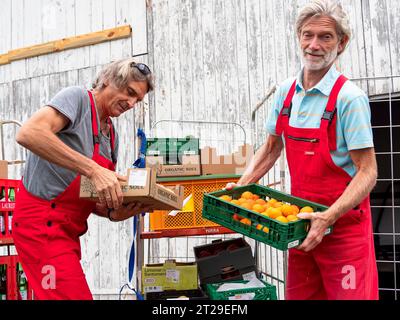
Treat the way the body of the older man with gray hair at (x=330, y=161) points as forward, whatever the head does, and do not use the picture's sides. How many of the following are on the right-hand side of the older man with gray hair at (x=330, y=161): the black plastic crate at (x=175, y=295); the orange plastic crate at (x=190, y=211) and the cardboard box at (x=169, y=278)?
3

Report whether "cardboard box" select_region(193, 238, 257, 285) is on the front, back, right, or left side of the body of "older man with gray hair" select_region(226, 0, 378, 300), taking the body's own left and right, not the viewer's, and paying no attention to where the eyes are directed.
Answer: right

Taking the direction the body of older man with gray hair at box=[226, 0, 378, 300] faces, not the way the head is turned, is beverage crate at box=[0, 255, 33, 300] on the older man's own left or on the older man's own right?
on the older man's own right

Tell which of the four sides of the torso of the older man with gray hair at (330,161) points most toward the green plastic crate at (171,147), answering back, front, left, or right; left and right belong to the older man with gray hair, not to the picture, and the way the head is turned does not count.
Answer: right

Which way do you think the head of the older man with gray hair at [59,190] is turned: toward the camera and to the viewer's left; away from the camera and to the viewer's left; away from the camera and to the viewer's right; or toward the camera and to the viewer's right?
toward the camera and to the viewer's right

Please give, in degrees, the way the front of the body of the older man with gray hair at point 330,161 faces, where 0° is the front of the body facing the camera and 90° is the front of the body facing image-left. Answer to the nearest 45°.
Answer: approximately 45°
